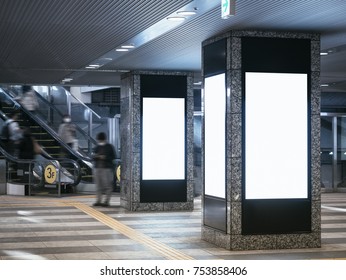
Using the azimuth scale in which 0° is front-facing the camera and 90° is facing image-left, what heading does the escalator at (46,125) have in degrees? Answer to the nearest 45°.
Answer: approximately 315°

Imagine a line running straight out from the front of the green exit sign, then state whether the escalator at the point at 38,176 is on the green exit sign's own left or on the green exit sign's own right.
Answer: on the green exit sign's own right

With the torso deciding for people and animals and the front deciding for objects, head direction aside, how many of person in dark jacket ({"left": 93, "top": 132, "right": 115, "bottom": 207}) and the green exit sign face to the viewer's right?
0

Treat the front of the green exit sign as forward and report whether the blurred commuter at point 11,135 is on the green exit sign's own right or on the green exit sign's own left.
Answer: on the green exit sign's own right

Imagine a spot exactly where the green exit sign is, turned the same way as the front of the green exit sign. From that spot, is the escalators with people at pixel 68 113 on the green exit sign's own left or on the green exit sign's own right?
on the green exit sign's own right

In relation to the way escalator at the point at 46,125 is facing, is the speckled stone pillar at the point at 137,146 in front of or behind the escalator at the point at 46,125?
in front

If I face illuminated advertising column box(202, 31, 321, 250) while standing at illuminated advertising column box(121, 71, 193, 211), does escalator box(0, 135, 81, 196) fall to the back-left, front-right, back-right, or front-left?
back-right
